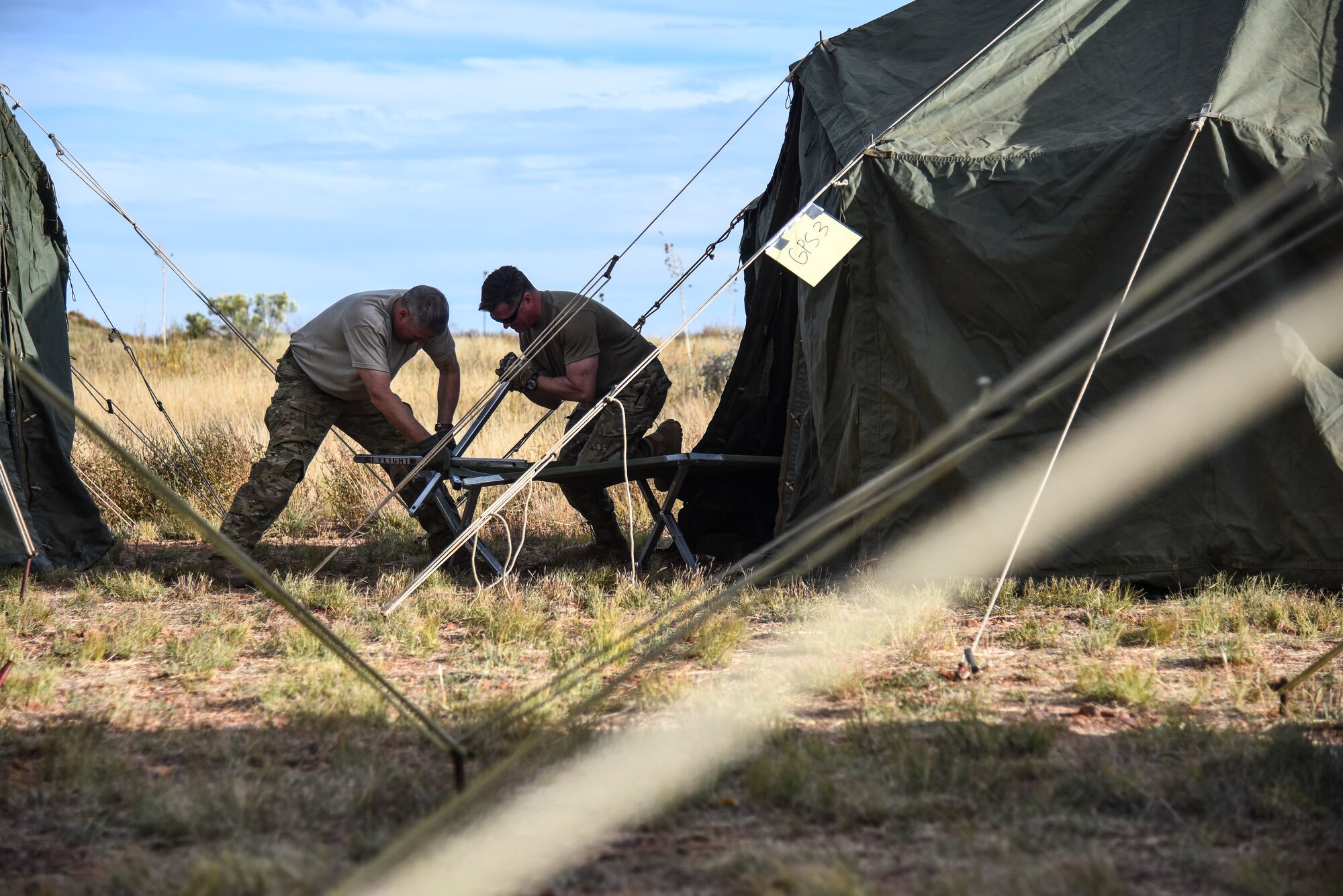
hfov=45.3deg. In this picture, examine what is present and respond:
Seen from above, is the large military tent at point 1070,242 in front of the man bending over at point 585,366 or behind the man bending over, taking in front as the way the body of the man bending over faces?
behind

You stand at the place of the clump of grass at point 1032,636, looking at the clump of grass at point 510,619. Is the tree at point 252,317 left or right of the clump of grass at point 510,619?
right

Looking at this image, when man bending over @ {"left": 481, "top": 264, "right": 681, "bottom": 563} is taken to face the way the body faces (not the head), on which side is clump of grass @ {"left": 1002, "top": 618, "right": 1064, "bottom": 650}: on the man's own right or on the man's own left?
on the man's own left

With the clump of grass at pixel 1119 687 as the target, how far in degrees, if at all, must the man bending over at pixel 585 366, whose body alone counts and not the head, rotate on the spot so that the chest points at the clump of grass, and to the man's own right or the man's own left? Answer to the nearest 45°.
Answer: approximately 135° to the man's own left

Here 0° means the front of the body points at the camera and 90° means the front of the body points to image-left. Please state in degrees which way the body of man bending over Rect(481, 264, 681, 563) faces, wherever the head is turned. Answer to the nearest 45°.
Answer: approximately 90°

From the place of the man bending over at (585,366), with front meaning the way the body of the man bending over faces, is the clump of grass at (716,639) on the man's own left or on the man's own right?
on the man's own left

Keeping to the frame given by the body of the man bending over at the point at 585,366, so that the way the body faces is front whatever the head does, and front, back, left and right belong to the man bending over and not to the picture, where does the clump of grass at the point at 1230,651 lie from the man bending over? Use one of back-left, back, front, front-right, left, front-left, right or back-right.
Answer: back-left

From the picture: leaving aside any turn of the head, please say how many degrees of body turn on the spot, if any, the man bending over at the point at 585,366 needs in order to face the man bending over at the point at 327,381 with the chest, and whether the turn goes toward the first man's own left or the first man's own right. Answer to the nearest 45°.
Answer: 0° — they already face them

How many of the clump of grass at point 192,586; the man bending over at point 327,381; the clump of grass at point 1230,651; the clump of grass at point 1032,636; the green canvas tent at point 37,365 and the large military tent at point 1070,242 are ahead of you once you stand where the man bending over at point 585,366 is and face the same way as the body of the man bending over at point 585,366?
3
